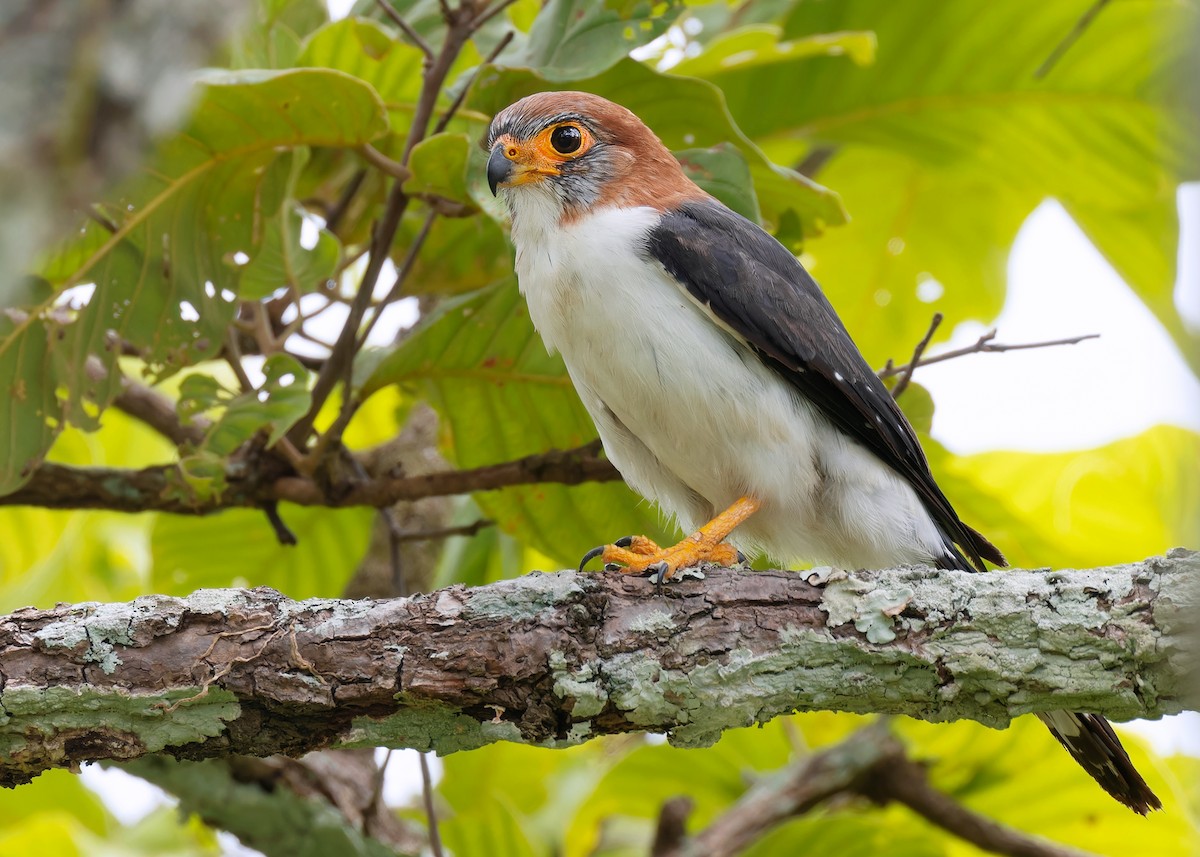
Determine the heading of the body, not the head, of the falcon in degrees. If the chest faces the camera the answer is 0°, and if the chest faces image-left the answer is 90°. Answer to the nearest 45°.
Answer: approximately 90°

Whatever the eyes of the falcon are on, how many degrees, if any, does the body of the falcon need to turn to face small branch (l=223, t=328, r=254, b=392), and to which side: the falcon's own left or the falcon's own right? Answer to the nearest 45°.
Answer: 0° — it already faces it
